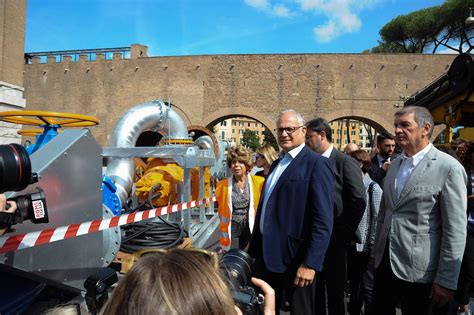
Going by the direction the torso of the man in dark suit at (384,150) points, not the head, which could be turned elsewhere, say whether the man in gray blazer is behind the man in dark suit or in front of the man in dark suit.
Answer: in front

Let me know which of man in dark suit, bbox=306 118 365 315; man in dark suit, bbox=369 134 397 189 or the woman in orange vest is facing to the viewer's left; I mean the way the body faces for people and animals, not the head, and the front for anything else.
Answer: man in dark suit, bbox=306 118 365 315

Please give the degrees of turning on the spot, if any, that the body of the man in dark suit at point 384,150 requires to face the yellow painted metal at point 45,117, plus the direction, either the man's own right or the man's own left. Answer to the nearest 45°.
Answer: approximately 90° to the man's own right

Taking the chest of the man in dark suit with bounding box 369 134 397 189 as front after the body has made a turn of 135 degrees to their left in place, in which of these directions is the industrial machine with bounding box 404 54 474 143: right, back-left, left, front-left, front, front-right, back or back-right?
front-right

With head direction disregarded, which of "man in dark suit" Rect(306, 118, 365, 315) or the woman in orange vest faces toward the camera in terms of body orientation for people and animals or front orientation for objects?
the woman in orange vest

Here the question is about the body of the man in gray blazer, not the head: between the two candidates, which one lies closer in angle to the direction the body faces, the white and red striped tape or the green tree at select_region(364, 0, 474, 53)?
the white and red striped tape

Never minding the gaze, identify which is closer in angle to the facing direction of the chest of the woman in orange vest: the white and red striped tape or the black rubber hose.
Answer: the white and red striped tape

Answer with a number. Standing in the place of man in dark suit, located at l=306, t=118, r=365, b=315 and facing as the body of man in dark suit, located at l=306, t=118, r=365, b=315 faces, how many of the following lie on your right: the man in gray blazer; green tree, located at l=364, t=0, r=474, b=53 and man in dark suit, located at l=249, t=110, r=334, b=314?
1

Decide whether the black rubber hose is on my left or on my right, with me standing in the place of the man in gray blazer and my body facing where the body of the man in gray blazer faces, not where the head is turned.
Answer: on my right

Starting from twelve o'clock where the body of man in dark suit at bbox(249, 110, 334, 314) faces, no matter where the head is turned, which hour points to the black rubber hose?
The black rubber hose is roughly at 3 o'clock from the man in dark suit.

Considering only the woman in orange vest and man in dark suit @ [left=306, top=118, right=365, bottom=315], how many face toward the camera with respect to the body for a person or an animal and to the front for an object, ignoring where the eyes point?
1

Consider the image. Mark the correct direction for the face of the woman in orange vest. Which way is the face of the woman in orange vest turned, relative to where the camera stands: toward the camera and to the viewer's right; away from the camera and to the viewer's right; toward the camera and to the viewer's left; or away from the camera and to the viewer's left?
toward the camera and to the viewer's left

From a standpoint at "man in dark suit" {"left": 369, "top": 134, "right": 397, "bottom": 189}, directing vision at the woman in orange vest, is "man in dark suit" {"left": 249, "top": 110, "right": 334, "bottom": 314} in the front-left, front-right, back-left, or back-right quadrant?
front-left

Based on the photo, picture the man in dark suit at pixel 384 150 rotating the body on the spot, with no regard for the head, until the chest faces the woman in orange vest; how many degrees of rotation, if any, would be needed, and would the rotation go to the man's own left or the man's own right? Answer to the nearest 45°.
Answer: approximately 90° to the man's own right

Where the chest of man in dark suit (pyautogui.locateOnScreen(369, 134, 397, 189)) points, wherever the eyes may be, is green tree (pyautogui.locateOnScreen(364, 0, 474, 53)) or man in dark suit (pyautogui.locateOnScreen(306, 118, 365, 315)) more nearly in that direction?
the man in dark suit

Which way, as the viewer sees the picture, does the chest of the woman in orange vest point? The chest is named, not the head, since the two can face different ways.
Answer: toward the camera

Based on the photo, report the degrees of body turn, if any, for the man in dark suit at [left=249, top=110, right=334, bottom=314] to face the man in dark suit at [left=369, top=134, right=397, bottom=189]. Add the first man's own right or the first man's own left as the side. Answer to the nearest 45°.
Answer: approximately 180°

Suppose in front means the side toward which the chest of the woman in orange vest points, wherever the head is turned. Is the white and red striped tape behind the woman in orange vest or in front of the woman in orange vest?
in front

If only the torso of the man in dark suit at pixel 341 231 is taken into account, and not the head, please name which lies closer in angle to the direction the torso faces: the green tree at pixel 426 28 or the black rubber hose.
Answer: the black rubber hose
